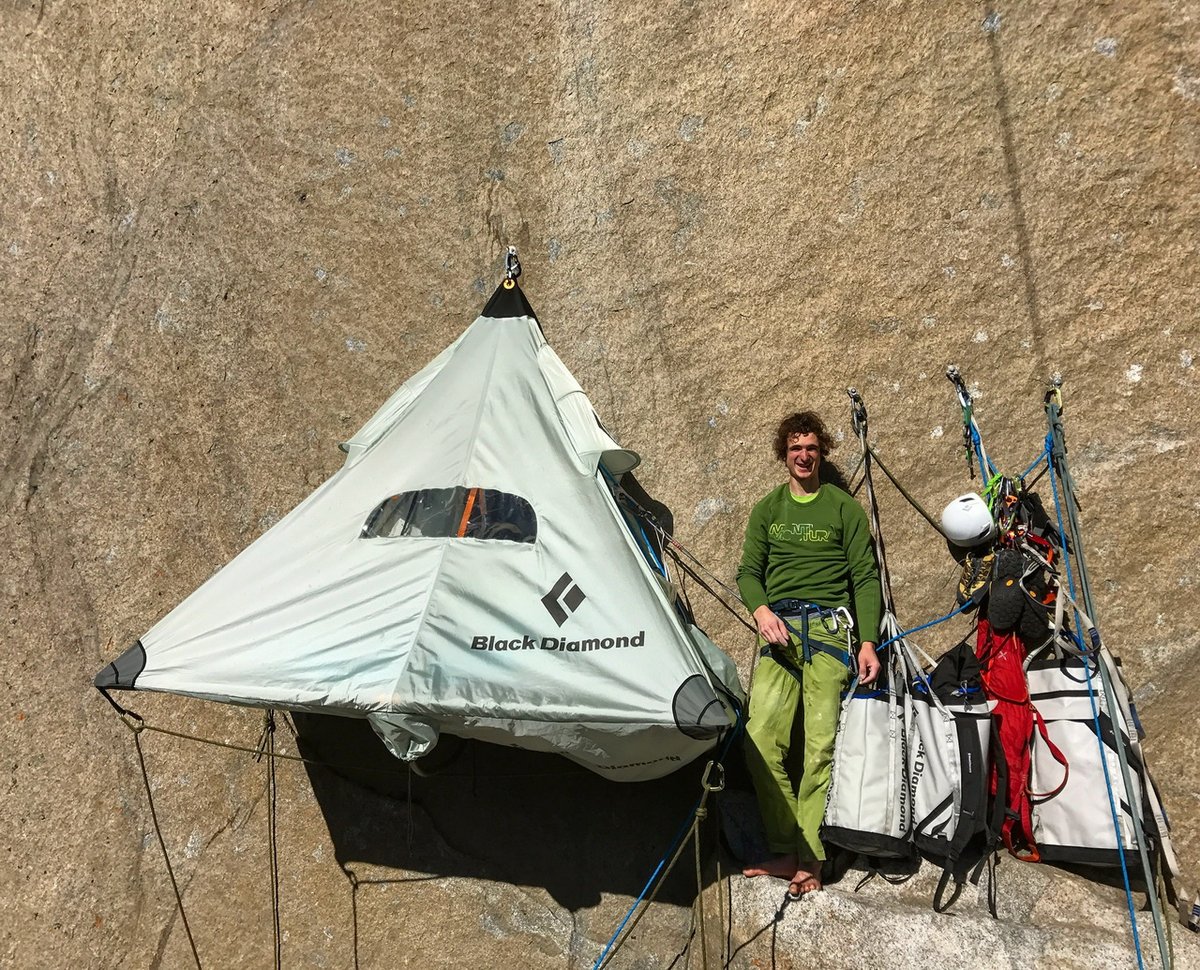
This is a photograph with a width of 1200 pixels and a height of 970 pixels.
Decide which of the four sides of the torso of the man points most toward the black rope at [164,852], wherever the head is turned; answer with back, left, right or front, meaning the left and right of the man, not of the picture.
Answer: right

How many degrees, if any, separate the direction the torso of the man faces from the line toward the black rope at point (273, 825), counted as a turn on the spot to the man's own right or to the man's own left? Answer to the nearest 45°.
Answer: approximately 90° to the man's own right

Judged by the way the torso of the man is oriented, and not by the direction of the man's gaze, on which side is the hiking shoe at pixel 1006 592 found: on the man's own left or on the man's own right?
on the man's own left

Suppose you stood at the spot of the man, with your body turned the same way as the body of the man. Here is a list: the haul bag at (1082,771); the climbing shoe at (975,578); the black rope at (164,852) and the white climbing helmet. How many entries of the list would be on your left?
3

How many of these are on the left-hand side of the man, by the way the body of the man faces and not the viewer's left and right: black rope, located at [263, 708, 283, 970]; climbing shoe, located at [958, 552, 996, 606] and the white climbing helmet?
2

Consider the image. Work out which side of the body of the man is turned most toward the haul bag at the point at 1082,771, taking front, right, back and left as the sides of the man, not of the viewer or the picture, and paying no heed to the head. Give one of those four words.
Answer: left

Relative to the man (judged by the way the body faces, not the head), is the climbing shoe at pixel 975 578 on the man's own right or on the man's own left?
on the man's own left

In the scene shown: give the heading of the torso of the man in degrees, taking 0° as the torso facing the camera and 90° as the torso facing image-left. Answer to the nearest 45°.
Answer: approximately 0°
